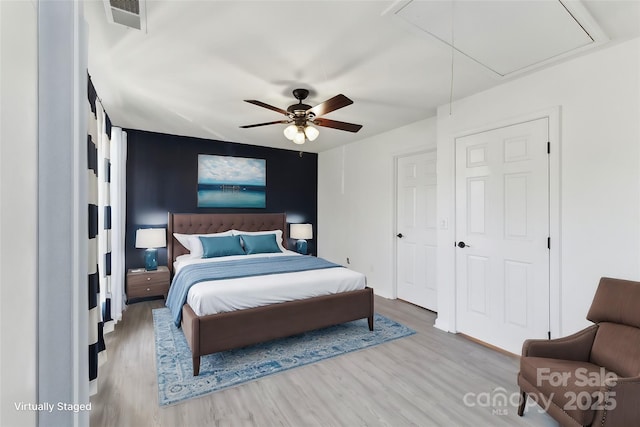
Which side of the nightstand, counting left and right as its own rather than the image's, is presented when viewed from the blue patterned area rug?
front

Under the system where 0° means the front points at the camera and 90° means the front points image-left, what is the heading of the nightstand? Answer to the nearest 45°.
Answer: approximately 0°

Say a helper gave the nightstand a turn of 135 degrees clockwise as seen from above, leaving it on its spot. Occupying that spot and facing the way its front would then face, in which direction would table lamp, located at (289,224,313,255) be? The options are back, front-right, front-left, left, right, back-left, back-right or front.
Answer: back-right

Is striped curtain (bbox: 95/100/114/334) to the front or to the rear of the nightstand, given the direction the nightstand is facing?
to the front

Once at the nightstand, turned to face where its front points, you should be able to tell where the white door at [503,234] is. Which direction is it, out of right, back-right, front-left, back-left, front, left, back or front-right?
front-left

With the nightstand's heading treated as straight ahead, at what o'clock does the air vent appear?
The air vent is roughly at 12 o'clock from the nightstand.

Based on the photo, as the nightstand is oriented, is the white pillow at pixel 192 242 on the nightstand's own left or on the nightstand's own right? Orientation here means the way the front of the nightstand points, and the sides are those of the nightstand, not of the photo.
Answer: on the nightstand's own left

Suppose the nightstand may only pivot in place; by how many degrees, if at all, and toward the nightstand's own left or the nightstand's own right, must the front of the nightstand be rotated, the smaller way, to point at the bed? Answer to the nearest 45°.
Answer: approximately 45° to the nightstand's own left

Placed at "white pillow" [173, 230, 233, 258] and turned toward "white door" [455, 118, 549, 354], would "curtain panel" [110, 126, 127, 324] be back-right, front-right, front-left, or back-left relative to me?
back-right

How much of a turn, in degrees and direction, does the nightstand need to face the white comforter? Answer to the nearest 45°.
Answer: approximately 45° to its left

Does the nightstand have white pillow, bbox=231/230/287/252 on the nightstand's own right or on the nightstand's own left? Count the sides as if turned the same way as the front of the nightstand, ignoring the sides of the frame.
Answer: on the nightstand's own left
